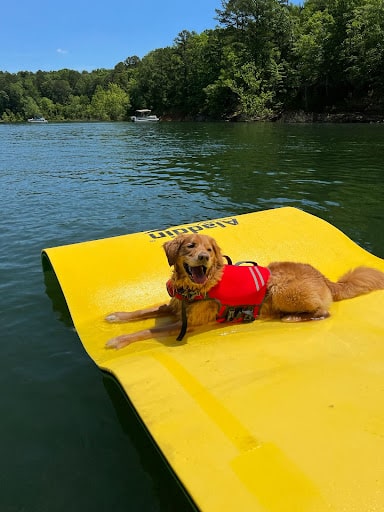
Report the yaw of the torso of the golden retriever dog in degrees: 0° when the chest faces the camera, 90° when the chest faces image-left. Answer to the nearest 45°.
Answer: approximately 90°
